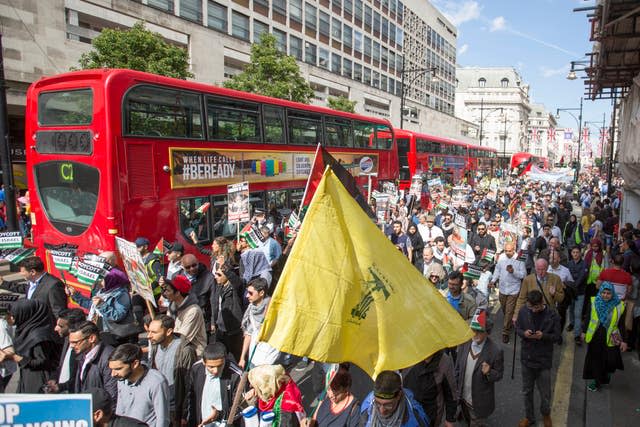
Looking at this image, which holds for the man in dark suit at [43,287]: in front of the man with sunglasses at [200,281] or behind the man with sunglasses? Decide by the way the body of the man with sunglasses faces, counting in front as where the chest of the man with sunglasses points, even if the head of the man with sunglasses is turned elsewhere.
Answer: in front

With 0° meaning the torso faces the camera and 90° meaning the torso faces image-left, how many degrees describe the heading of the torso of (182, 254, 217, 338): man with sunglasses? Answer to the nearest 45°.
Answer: approximately 45°

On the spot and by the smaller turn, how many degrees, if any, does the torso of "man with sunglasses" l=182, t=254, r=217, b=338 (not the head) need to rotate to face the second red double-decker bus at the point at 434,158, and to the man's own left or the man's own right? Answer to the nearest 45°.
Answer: approximately 180°

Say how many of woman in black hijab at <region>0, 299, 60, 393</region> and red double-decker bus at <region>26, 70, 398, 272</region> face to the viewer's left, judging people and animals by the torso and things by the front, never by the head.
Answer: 1
